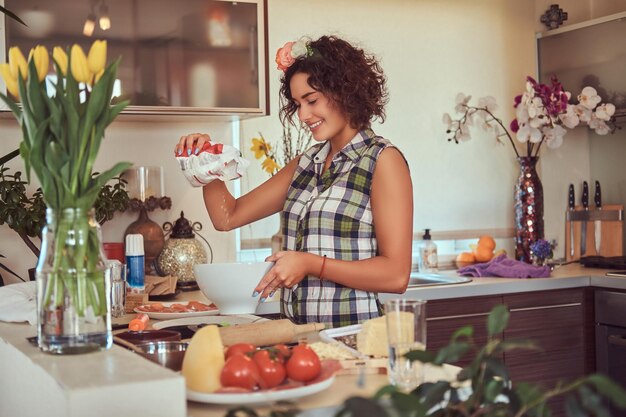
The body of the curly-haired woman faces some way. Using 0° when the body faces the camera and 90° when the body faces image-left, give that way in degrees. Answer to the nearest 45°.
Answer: approximately 45°

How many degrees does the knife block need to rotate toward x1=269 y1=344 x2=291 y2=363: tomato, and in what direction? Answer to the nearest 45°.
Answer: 0° — it already faces it

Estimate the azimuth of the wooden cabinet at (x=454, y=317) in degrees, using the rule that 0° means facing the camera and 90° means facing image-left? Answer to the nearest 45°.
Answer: approximately 0°

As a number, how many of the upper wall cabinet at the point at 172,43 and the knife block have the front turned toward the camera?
2

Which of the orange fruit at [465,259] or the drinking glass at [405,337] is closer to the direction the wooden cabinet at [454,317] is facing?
the drinking glass

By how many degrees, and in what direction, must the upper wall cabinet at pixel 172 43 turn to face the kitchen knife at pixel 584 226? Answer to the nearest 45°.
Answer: approximately 90° to its left

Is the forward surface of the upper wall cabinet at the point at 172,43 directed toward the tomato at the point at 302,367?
yes

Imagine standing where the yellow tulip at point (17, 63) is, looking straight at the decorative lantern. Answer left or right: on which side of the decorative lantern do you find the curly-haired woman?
right
